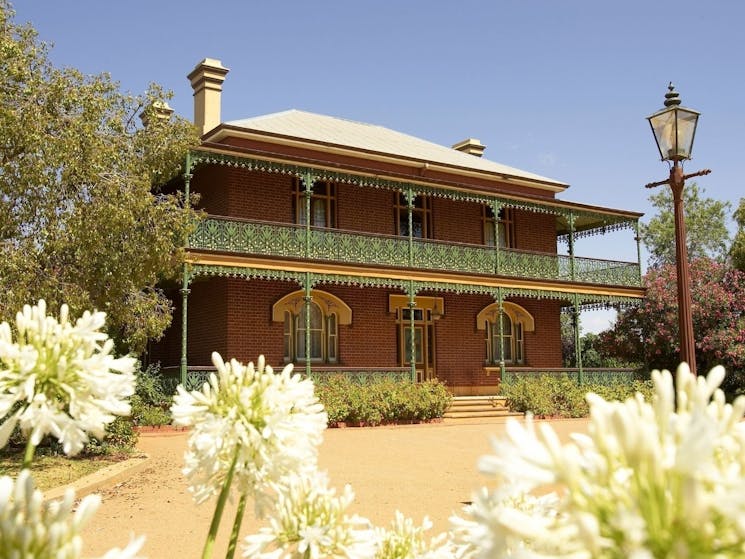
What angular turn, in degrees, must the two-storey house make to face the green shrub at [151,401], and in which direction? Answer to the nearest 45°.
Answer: approximately 90° to its right

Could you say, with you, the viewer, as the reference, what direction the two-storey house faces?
facing the viewer and to the right of the viewer

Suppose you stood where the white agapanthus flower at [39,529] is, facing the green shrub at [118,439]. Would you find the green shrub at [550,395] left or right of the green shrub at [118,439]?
right

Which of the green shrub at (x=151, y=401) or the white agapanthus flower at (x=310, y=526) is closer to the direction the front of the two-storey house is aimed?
the white agapanthus flower

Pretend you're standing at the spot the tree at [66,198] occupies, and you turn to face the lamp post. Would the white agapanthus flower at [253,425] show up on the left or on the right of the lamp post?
right

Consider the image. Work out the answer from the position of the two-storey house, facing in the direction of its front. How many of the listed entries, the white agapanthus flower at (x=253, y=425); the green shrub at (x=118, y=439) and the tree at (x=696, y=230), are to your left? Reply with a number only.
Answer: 1

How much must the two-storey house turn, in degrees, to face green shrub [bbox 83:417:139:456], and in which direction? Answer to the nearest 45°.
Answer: approximately 45° to its right

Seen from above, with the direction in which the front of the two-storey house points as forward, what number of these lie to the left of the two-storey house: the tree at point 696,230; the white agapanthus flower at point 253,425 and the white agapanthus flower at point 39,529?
1

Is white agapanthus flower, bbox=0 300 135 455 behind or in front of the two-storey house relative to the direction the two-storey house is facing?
in front

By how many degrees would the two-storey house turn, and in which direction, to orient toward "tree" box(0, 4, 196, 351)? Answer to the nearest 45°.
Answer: approximately 45° to its right

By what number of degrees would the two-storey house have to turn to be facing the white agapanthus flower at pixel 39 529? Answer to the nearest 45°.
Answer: approximately 45° to its right

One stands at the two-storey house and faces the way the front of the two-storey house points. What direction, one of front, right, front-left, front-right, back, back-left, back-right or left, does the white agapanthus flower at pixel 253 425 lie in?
front-right

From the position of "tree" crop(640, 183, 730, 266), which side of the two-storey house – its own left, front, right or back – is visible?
left

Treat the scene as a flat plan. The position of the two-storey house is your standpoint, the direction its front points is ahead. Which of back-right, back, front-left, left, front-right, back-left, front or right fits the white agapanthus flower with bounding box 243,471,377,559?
front-right

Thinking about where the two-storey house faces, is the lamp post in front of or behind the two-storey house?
in front

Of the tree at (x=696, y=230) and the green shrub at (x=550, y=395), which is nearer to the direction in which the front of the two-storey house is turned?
the green shrub
